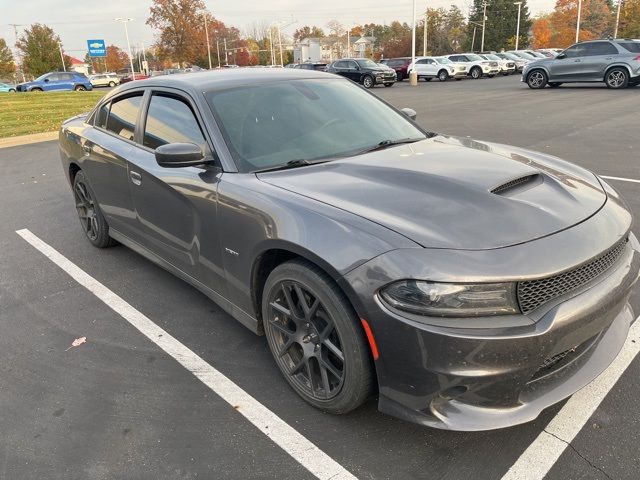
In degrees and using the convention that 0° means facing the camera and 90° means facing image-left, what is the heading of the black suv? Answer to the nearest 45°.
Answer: approximately 315°

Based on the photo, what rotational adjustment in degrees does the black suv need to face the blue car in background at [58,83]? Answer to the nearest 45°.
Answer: approximately 135° to its right

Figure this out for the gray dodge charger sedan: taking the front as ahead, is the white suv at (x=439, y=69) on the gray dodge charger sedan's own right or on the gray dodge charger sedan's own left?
on the gray dodge charger sedan's own left

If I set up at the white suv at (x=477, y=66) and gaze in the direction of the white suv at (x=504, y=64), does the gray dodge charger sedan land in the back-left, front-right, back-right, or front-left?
back-right

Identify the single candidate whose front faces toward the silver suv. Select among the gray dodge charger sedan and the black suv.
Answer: the black suv

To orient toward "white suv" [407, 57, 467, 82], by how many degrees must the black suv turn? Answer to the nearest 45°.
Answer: approximately 90° to its left

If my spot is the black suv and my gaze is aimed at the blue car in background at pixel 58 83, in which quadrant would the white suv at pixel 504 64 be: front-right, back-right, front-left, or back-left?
back-right

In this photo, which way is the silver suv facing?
to the viewer's left

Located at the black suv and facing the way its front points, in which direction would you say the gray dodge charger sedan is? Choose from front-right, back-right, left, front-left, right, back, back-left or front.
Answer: front-right

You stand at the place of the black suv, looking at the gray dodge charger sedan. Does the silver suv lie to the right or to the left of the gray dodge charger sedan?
left

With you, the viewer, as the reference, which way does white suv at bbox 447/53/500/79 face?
facing the viewer and to the right of the viewer

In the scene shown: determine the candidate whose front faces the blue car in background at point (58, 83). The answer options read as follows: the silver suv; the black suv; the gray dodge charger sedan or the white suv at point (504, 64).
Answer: the silver suv
